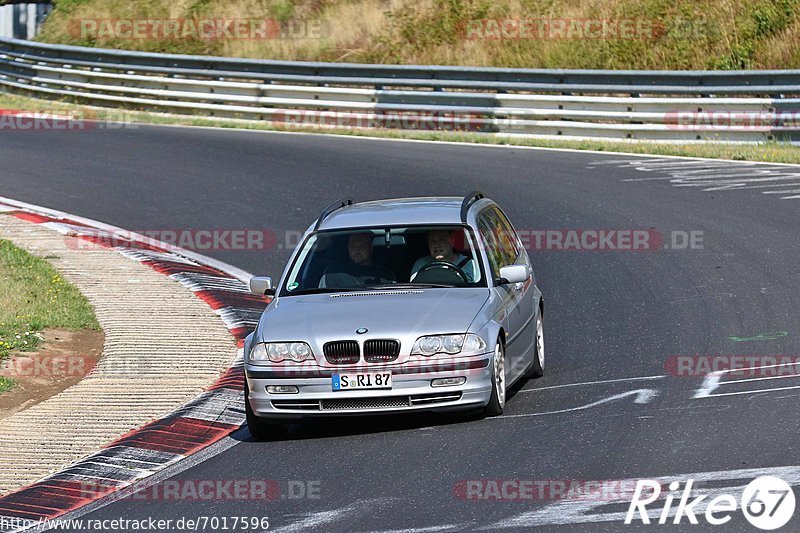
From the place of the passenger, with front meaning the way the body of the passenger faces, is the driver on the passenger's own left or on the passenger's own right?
on the passenger's own left

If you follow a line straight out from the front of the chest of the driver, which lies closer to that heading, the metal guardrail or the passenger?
the passenger

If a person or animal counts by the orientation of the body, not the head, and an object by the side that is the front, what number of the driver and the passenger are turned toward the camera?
2

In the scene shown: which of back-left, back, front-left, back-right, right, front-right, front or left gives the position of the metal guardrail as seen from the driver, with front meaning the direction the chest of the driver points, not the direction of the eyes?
back

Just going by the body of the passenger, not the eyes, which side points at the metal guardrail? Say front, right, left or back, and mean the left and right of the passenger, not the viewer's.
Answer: back

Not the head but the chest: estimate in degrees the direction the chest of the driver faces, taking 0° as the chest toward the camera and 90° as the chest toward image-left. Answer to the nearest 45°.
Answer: approximately 0°

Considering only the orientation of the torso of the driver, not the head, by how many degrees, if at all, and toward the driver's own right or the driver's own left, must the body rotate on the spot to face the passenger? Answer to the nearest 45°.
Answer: approximately 90° to the driver's own right
